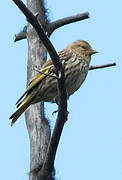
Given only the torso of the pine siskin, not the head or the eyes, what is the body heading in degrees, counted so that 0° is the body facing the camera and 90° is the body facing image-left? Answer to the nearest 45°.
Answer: approximately 270°
